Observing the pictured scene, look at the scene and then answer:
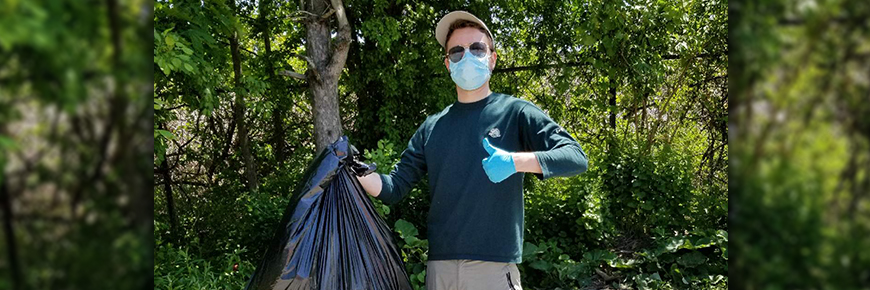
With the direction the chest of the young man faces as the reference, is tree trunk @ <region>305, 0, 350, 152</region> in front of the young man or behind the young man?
behind

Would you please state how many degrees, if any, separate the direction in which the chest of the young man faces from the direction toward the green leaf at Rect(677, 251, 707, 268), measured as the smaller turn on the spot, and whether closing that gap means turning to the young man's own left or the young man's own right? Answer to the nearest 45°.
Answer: approximately 135° to the young man's own left

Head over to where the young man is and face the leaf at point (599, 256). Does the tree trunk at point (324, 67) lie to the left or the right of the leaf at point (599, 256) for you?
left

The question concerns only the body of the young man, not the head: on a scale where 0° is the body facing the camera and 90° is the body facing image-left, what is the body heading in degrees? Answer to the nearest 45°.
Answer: approximately 0°

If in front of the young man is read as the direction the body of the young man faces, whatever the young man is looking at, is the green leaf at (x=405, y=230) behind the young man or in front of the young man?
behind

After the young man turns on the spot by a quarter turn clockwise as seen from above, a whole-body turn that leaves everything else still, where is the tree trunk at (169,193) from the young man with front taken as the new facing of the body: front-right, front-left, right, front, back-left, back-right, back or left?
front-right
